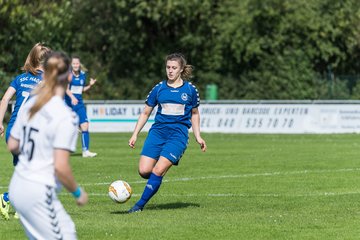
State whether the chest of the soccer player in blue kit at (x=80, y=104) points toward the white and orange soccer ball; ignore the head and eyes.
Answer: yes

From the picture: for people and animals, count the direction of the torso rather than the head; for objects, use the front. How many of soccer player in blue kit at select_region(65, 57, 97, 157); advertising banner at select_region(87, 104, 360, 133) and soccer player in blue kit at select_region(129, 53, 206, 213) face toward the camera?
3

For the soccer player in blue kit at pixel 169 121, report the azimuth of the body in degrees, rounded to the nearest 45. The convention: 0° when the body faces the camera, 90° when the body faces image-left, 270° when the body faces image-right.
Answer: approximately 0°

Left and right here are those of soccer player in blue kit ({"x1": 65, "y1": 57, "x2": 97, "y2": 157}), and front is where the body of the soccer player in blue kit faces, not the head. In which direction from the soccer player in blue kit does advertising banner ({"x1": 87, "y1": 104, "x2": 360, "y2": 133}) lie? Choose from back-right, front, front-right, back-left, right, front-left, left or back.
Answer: back-left

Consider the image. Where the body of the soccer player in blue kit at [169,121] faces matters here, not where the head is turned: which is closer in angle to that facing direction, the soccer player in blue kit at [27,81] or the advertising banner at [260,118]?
the soccer player in blue kit

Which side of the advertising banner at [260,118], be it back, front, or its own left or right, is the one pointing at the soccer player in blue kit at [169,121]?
front

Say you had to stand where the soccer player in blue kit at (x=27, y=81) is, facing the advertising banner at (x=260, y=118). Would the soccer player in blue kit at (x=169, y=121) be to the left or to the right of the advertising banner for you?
right

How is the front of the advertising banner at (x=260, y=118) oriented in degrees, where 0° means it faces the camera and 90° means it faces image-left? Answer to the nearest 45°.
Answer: approximately 0°
